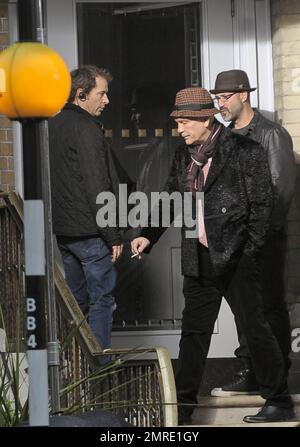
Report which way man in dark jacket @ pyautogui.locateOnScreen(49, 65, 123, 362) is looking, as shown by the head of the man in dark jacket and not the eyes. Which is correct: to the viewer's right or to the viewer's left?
to the viewer's right

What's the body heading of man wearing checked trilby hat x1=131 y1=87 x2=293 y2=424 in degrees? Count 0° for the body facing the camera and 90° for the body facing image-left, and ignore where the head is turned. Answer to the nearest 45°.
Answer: approximately 45°
